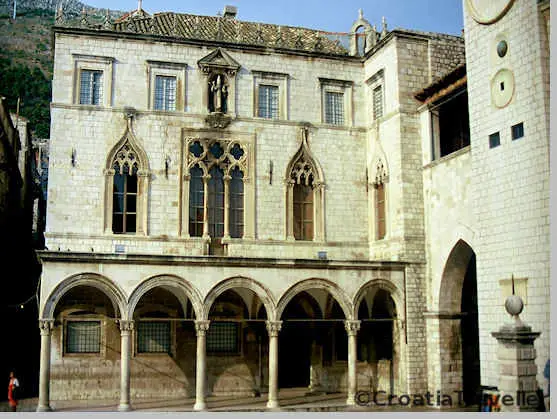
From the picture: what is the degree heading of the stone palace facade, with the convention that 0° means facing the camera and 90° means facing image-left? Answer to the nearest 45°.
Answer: approximately 0°

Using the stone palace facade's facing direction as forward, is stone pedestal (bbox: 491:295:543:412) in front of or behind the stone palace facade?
in front
